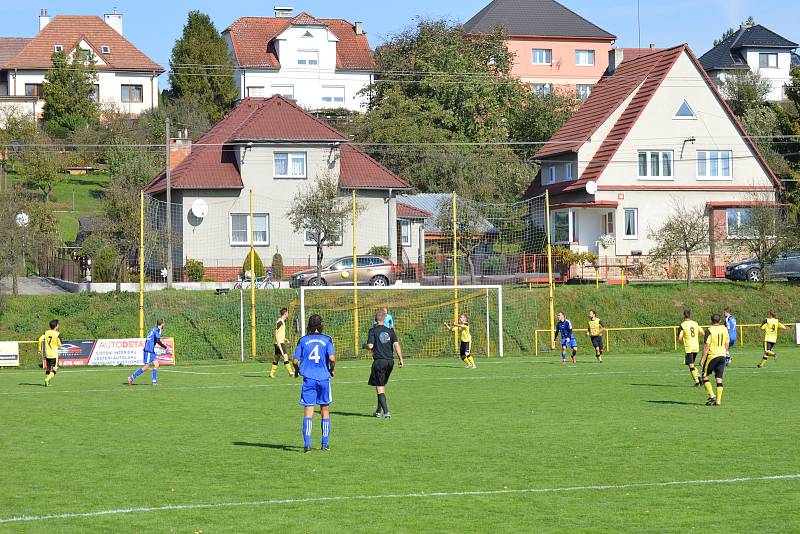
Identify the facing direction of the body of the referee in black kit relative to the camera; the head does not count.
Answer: away from the camera

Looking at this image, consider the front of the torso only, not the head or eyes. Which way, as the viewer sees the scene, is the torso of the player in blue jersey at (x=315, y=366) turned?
away from the camera

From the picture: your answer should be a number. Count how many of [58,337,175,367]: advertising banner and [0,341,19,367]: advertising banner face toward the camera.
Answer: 2

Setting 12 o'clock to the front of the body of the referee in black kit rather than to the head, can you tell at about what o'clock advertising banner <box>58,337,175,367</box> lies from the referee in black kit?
The advertising banner is roughly at 11 o'clock from the referee in black kit.

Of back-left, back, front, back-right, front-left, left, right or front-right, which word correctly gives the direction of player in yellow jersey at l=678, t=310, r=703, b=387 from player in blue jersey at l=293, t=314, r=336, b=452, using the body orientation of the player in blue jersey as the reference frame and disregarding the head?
front-right

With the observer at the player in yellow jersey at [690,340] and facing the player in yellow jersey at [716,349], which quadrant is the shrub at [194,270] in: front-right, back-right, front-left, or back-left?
back-right

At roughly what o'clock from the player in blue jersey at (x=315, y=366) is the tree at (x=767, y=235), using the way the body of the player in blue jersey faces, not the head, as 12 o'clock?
The tree is roughly at 1 o'clock from the player in blue jersey.

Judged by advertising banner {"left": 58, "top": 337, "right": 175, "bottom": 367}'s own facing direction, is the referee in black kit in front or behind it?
in front

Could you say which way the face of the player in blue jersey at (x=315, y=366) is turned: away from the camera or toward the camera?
away from the camera

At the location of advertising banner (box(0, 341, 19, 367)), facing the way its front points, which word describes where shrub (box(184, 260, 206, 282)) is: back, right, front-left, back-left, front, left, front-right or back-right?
back-left

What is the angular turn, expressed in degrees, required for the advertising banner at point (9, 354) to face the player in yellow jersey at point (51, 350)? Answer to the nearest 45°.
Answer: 0° — it already faces them

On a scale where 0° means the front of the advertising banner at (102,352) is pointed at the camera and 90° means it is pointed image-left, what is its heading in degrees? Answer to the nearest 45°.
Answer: approximately 0°

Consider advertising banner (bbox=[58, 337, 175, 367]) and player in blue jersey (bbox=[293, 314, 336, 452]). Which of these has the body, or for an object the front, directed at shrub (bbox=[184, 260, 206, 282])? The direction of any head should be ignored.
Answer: the player in blue jersey

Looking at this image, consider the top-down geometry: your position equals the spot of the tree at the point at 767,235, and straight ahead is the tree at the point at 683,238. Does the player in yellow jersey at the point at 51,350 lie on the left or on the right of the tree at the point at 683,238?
left

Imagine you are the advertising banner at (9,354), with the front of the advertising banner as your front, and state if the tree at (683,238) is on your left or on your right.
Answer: on your left
